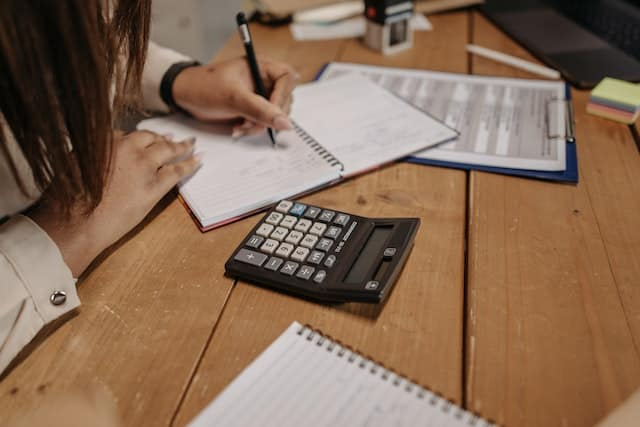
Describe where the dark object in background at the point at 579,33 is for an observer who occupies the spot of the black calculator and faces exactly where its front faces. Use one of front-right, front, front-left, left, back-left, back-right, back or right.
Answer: back-right

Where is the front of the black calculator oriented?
to the viewer's left

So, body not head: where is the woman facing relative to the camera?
to the viewer's right

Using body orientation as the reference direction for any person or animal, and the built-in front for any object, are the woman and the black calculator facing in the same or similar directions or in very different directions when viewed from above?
very different directions

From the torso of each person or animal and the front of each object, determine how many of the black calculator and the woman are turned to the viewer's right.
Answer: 1

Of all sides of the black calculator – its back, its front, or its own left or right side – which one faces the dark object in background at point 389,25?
right

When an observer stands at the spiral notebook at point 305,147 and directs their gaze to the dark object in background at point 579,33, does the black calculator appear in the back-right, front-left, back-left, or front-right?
back-right

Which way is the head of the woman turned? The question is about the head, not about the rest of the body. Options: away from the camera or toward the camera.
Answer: away from the camera

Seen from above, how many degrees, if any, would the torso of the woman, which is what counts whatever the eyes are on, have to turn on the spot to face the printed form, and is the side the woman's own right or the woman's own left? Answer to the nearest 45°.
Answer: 0° — they already face it
